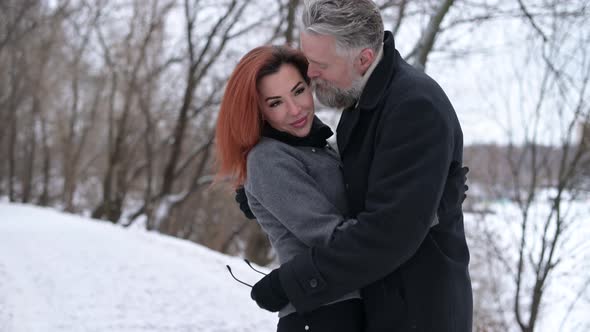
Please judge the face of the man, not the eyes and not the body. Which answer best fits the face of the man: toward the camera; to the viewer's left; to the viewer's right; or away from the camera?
to the viewer's left

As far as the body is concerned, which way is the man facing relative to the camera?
to the viewer's left
